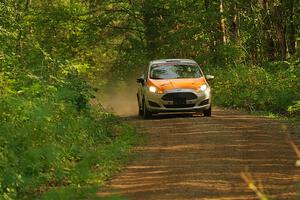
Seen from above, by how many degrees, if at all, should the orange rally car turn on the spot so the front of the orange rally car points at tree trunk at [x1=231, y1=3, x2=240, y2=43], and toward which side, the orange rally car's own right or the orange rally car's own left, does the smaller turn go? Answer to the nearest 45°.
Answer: approximately 180°

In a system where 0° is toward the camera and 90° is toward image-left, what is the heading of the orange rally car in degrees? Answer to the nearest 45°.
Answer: approximately 0°

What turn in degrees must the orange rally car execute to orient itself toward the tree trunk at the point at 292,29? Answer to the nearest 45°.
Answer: approximately 135° to its left
